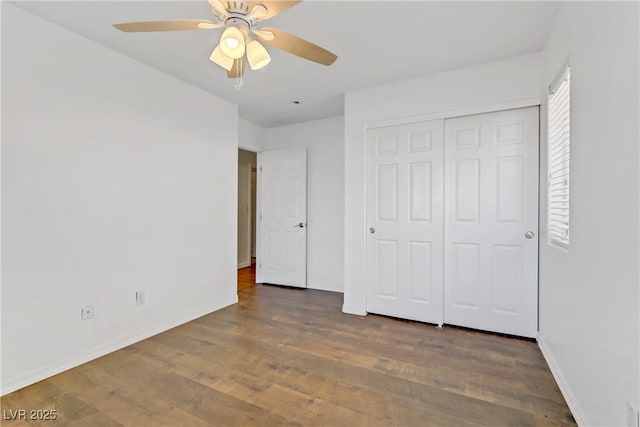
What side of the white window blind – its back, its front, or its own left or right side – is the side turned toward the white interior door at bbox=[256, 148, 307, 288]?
front

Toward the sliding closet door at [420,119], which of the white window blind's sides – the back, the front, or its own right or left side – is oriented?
front

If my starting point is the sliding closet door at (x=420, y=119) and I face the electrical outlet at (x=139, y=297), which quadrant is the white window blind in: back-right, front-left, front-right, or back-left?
back-left

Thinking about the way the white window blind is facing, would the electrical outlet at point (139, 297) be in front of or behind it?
in front

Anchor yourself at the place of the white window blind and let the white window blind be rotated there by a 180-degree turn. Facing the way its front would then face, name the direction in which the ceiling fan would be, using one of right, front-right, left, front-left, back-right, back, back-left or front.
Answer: back-right

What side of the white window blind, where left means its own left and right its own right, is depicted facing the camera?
left

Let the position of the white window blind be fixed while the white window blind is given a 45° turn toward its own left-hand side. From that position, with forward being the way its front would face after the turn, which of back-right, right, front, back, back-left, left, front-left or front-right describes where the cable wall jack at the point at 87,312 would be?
front

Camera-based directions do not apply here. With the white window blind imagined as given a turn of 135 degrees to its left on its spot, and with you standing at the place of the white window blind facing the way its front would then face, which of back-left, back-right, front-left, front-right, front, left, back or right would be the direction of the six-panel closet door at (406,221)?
back-right
